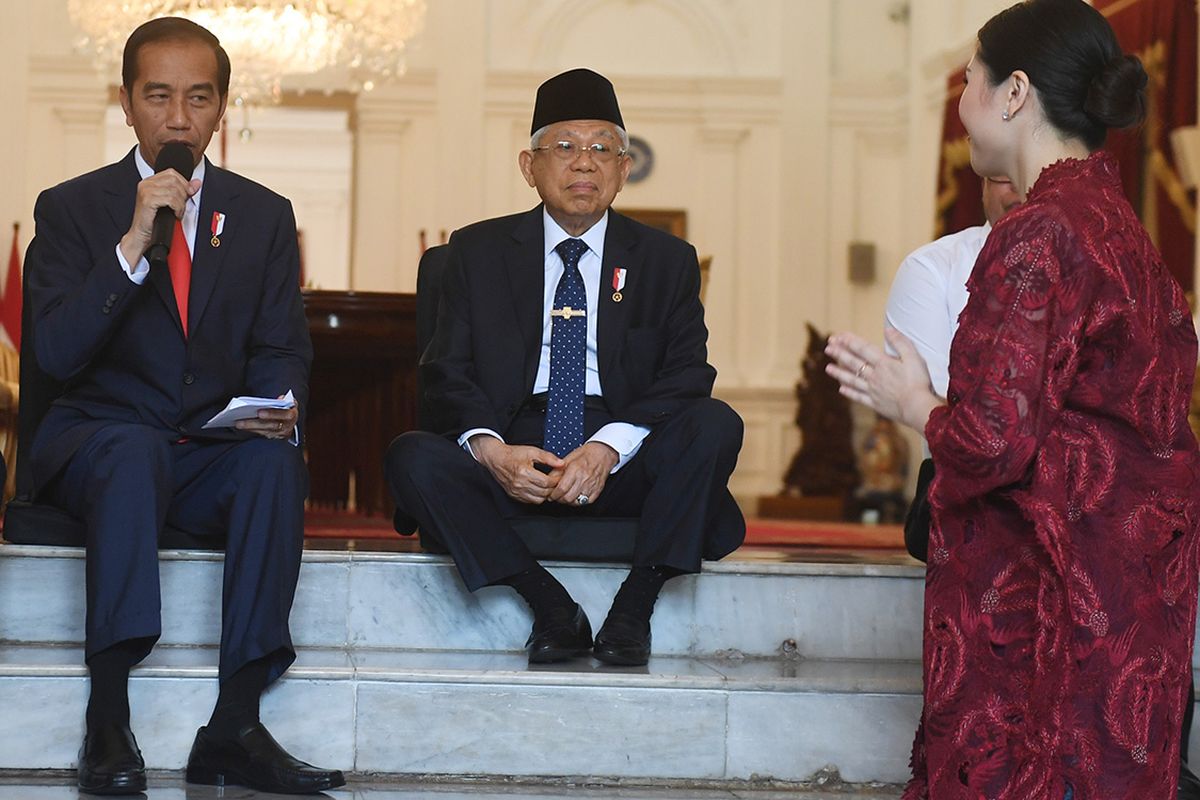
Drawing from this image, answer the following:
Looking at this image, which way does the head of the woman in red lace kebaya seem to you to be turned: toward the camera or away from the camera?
away from the camera

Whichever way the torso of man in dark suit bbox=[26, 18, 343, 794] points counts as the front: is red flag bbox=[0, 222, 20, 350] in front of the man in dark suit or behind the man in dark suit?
behind

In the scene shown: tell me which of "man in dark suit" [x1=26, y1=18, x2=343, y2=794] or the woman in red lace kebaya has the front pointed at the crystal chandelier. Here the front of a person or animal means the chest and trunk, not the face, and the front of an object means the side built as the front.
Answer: the woman in red lace kebaya

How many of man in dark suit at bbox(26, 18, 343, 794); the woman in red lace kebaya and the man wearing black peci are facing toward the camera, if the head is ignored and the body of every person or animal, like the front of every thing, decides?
2

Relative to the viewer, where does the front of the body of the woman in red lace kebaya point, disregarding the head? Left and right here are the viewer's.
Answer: facing away from the viewer and to the left of the viewer

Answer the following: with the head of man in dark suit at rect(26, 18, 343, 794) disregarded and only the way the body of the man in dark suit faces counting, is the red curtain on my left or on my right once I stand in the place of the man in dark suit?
on my left

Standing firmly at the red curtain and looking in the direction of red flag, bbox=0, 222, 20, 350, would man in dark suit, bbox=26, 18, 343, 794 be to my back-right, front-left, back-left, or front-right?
front-left

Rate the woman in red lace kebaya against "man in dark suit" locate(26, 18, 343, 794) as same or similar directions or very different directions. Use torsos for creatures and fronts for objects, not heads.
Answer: very different directions

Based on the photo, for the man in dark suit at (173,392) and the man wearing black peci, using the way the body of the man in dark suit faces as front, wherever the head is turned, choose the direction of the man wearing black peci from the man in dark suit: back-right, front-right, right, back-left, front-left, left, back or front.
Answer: left

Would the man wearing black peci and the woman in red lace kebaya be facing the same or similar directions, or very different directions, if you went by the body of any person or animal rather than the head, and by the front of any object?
very different directions

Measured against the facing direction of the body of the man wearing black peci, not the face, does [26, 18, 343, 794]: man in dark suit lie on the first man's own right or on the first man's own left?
on the first man's own right

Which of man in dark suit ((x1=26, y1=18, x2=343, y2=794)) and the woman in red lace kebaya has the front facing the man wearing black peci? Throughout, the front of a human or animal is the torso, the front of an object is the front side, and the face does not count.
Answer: the woman in red lace kebaya

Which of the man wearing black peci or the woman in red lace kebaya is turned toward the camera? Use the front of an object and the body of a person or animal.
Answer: the man wearing black peci

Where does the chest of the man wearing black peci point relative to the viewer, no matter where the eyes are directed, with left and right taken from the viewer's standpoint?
facing the viewer

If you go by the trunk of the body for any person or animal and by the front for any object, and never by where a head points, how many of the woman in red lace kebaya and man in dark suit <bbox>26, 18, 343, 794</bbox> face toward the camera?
1

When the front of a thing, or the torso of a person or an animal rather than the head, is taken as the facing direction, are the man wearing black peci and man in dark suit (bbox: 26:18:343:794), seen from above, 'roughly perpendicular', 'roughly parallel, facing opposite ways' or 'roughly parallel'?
roughly parallel

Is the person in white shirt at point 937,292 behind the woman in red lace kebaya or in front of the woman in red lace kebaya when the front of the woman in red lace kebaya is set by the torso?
in front

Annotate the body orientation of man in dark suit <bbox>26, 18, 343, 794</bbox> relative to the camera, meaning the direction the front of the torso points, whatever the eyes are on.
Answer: toward the camera

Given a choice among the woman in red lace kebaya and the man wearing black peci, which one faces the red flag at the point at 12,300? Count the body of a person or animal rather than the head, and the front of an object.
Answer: the woman in red lace kebaya
